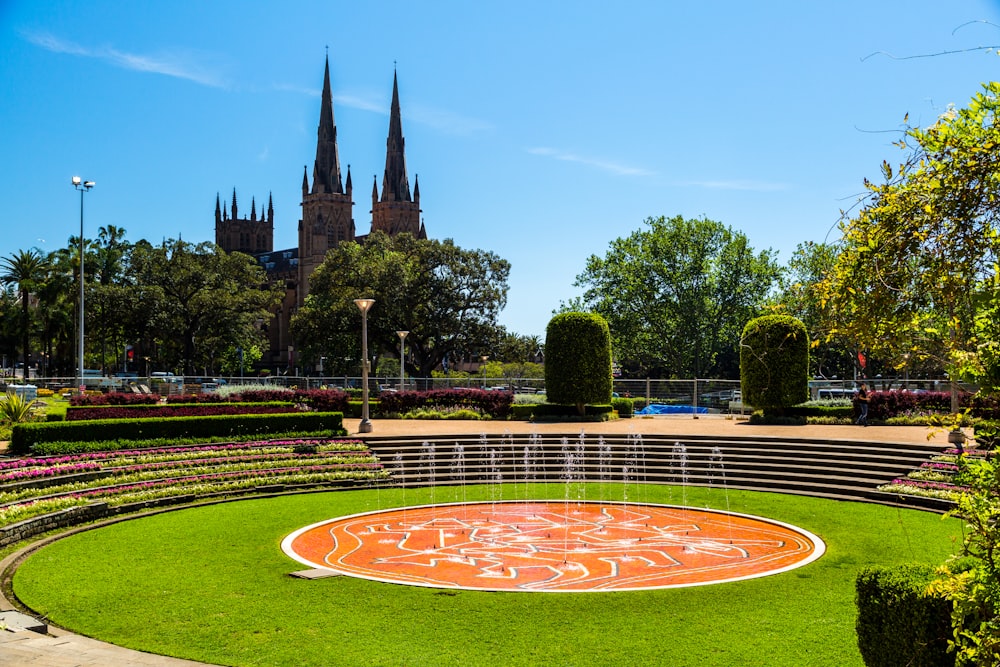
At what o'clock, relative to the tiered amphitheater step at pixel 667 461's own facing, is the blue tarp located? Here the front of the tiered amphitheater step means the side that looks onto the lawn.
The blue tarp is roughly at 6 o'clock from the tiered amphitheater step.

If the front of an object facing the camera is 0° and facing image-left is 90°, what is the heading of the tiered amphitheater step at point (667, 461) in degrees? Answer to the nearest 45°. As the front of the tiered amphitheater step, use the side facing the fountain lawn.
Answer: approximately 0°

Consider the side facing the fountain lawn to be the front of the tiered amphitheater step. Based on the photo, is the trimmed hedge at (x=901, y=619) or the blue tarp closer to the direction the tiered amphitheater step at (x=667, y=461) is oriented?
the trimmed hedge

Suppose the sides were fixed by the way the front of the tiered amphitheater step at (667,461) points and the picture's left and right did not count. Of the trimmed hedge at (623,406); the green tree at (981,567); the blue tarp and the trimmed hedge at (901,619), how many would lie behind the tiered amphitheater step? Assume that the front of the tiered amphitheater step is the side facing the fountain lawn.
2

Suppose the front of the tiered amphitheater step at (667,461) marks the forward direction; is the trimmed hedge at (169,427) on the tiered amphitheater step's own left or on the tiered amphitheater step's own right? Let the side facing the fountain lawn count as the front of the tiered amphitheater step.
on the tiered amphitheater step's own right

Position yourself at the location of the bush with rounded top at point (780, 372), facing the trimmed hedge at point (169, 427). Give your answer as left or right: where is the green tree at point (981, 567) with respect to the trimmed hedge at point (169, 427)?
left

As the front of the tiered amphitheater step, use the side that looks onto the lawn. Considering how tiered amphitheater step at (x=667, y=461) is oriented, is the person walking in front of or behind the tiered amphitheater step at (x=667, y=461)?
behind

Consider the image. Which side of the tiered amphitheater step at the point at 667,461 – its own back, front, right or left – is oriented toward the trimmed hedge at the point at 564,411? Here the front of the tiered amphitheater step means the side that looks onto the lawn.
back

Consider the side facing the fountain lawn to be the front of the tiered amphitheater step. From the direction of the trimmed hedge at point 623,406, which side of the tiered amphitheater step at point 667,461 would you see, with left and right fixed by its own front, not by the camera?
back

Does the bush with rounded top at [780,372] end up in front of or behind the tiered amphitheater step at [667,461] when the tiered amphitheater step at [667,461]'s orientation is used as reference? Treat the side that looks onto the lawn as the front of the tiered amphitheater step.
behind

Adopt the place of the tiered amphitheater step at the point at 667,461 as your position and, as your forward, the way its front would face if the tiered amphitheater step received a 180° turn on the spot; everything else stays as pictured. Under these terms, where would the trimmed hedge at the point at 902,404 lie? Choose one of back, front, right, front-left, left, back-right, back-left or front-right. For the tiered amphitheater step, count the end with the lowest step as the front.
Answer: front-right

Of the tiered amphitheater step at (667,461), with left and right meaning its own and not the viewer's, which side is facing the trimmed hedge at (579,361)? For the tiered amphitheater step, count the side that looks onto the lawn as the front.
back
